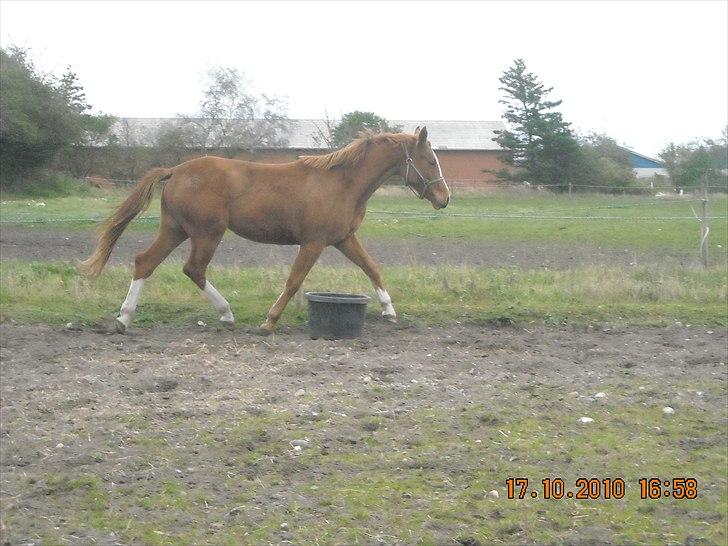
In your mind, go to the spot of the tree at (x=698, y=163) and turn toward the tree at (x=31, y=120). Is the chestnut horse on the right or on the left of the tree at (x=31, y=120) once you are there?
left

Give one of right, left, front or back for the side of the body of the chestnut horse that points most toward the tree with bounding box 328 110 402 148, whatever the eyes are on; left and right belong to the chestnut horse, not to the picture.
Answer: left

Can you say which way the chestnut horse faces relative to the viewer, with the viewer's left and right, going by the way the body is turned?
facing to the right of the viewer

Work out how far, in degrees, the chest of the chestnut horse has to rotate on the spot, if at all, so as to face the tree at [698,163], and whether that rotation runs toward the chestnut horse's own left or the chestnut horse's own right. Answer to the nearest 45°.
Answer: approximately 45° to the chestnut horse's own left
